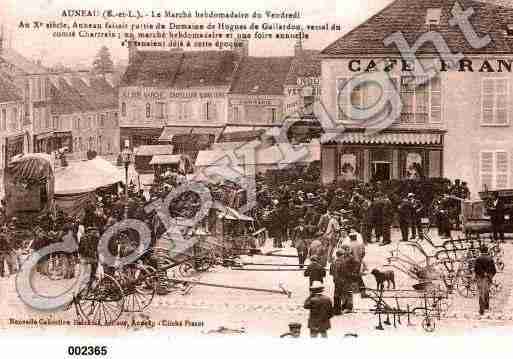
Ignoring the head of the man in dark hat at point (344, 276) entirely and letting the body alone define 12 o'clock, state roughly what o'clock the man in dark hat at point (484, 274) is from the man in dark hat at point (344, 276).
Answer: the man in dark hat at point (484, 274) is roughly at 3 o'clock from the man in dark hat at point (344, 276).

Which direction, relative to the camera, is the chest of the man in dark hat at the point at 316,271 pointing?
away from the camera

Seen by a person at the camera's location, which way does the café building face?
facing the viewer

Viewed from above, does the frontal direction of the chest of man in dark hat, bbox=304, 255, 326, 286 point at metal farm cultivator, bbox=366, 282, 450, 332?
no

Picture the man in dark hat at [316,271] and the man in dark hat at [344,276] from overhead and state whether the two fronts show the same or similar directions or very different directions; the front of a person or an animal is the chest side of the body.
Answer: same or similar directions

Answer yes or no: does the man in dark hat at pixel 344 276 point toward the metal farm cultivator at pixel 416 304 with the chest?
no
